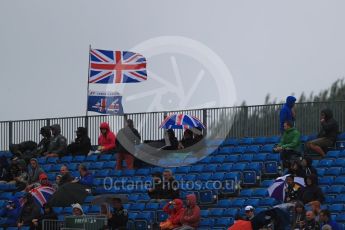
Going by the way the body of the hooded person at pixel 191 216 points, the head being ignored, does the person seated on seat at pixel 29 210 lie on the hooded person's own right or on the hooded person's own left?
on the hooded person's own right

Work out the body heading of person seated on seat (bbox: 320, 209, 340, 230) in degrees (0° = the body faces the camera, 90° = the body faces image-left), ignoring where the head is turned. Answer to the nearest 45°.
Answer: approximately 45°

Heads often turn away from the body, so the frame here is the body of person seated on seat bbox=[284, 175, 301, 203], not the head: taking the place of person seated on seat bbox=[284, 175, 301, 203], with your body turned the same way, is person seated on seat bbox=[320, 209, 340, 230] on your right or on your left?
on your left

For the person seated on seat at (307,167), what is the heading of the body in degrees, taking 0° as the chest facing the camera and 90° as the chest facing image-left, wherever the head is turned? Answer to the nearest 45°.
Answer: approximately 45°

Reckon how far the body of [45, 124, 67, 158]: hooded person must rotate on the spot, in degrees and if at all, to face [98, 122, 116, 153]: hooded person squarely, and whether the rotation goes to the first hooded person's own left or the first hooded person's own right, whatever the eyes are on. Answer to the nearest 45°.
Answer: approximately 90° to the first hooded person's own left

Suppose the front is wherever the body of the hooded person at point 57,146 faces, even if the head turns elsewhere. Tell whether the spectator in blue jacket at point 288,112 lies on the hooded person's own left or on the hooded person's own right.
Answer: on the hooded person's own left

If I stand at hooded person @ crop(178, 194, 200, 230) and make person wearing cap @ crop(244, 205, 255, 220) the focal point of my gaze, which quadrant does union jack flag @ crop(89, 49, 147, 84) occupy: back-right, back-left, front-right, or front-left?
back-left
